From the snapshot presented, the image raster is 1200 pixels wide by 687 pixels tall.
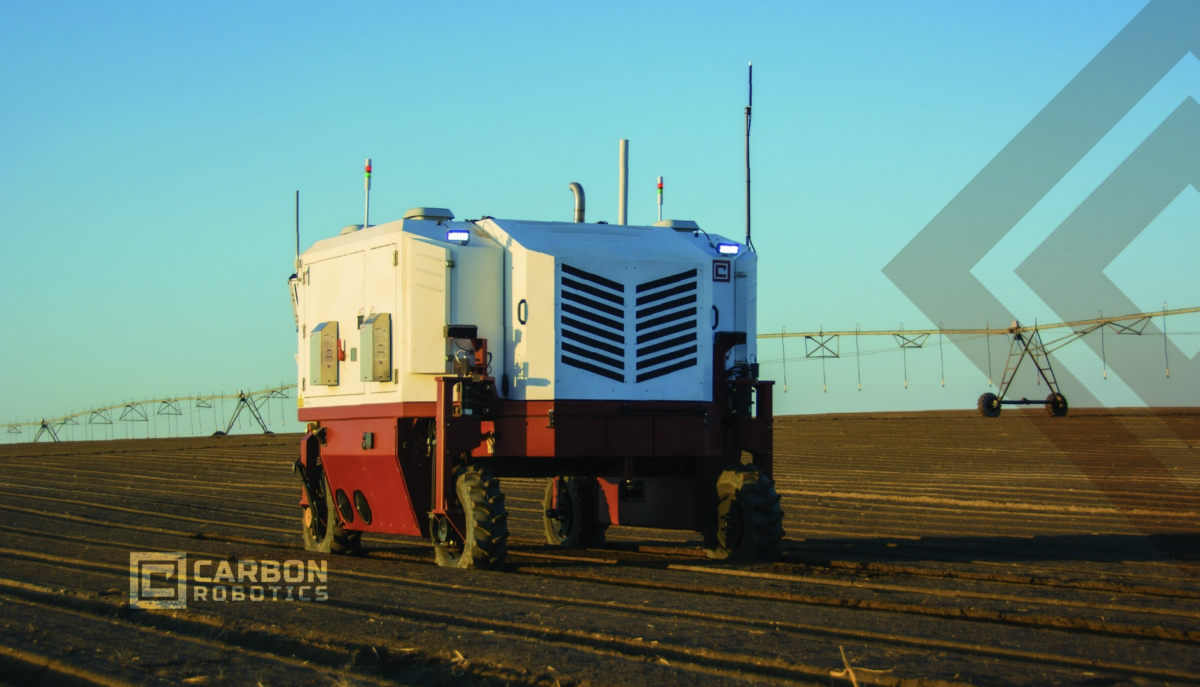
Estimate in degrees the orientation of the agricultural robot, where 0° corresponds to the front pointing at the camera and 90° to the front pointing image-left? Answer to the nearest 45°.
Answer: approximately 315°
